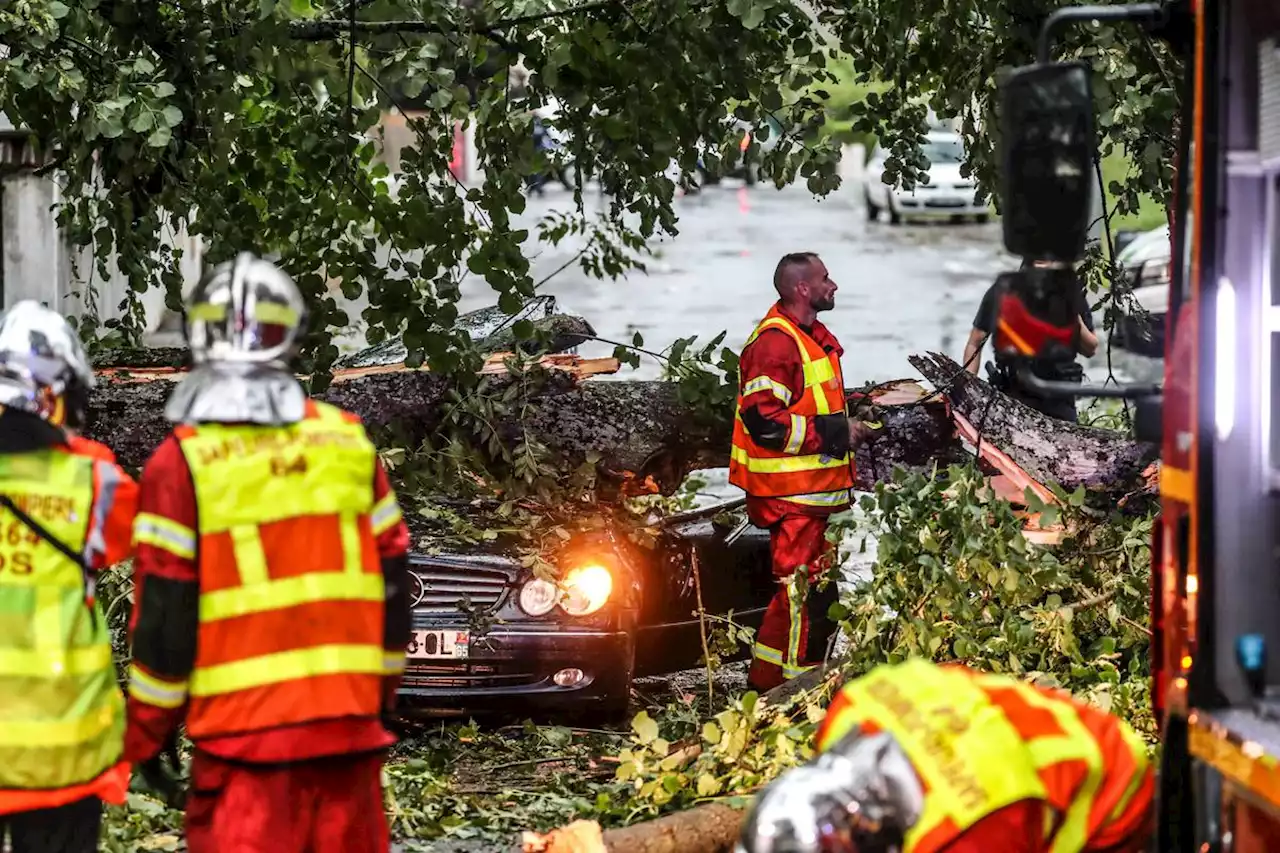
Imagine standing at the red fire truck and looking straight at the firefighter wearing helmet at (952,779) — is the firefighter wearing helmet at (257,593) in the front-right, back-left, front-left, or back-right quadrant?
front-right

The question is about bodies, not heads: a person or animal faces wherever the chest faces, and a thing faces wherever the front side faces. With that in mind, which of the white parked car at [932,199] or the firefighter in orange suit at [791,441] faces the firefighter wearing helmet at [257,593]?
the white parked car

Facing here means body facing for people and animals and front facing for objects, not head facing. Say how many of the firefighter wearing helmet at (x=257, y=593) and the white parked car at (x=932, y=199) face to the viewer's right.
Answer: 0

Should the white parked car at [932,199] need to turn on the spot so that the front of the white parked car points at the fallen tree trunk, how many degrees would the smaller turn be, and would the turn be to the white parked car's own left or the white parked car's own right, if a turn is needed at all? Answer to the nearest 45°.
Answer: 0° — it already faces it

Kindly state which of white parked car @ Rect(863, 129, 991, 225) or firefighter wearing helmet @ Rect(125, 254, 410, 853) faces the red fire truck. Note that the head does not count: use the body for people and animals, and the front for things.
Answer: the white parked car

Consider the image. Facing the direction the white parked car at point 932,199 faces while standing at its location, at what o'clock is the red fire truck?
The red fire truck is roughly at 12 o'clock from the white parked car.

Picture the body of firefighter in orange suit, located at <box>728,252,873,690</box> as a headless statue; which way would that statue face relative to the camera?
to the viewer's right

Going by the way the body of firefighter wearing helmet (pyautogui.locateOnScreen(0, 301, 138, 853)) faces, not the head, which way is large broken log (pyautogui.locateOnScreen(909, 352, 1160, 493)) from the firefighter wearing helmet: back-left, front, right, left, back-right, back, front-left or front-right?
front

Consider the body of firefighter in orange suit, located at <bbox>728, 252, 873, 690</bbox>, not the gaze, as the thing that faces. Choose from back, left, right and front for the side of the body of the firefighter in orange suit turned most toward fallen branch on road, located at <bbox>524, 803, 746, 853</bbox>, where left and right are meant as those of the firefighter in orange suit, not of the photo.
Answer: right

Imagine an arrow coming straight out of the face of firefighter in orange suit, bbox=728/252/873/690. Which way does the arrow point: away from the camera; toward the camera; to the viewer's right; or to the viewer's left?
to the viewer's right

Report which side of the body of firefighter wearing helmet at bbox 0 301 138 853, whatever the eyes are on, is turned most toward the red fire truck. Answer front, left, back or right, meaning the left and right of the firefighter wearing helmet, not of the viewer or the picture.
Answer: right

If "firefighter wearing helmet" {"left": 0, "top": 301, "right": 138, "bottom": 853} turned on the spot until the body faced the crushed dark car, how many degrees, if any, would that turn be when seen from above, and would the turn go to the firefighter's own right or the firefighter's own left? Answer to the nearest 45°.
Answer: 0° — they already face it

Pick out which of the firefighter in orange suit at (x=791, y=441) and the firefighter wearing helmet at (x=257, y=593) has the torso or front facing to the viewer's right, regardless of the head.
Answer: the firefighter in orange suit

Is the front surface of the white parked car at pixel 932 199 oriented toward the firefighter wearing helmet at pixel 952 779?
yes

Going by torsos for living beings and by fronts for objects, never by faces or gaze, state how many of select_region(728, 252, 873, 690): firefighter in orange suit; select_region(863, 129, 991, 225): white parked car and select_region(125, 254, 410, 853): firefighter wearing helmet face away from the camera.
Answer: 1

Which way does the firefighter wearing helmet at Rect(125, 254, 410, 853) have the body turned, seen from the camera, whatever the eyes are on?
away from the camera

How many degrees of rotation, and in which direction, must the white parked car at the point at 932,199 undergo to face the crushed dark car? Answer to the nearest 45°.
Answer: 0° — it already faces it

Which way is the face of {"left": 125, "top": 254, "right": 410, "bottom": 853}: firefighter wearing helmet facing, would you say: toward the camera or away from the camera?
away from the camera

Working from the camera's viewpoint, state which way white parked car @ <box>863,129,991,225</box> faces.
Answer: facing the viewer
